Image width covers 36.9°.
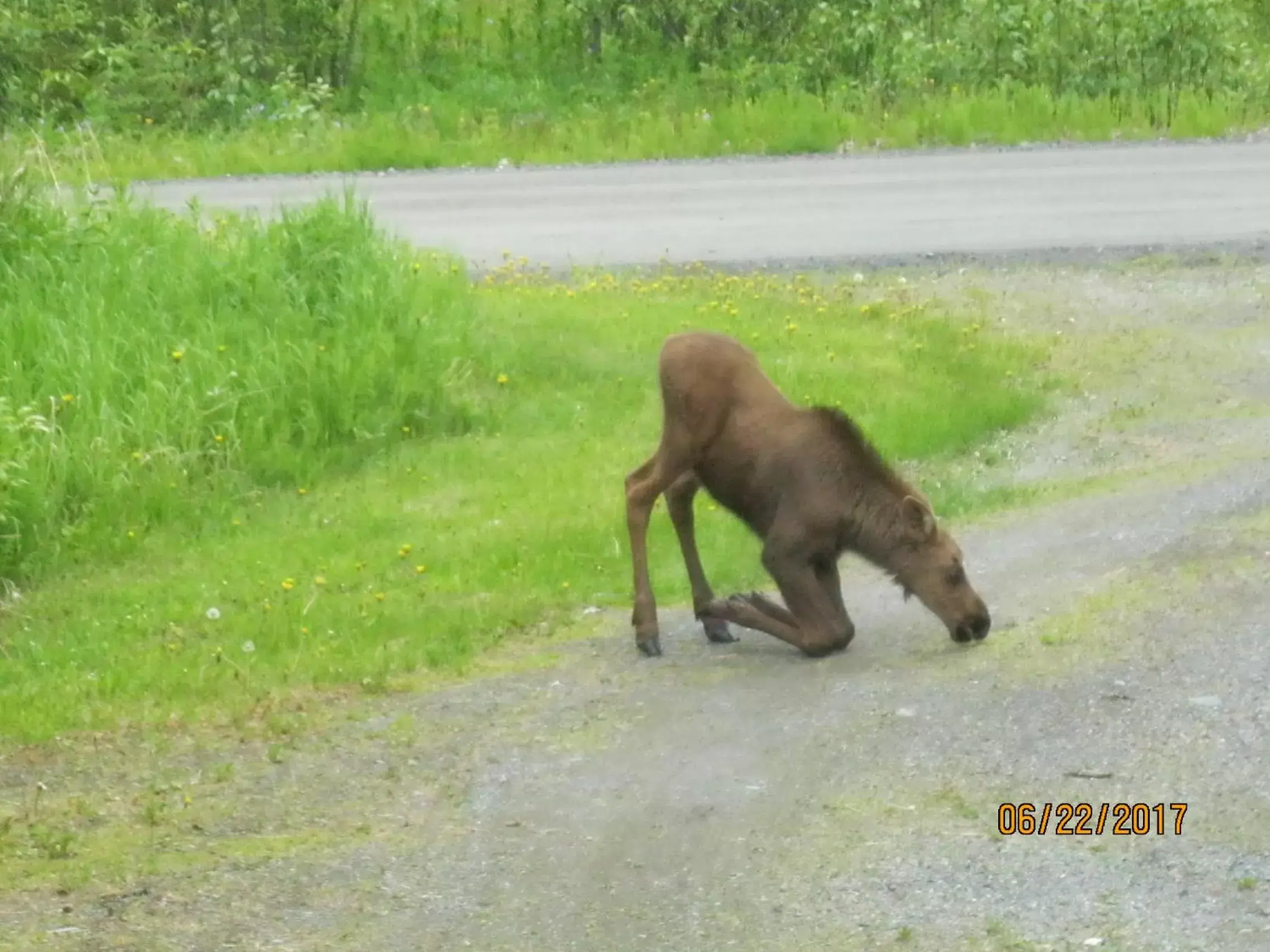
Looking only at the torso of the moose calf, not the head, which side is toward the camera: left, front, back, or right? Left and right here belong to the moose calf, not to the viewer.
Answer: right
